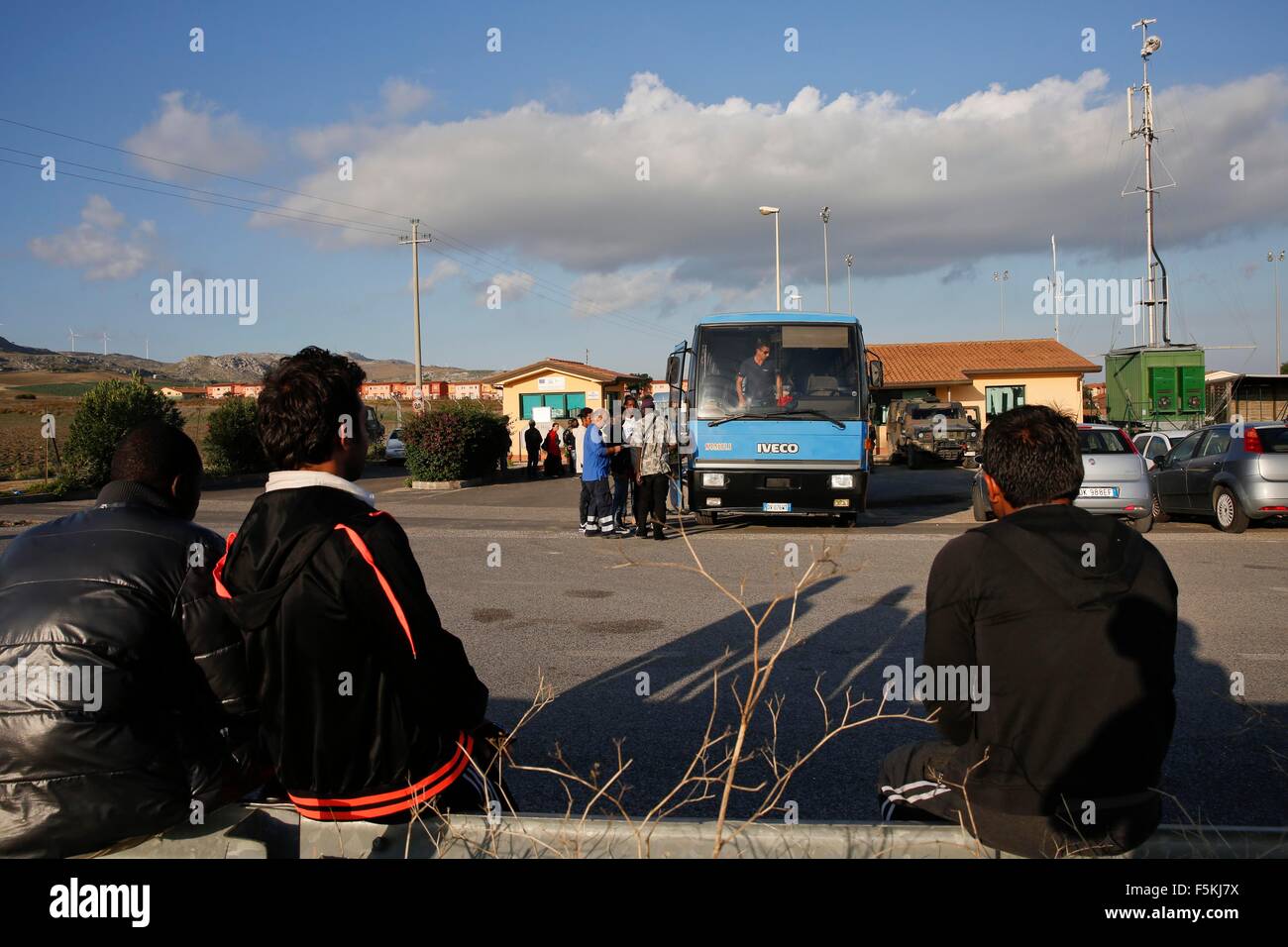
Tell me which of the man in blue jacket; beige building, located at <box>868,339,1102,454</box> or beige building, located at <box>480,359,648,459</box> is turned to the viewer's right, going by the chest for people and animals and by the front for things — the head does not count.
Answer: the man in blue jacket

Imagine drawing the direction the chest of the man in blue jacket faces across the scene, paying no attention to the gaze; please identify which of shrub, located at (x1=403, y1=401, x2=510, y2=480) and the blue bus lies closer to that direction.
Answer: the blue bus

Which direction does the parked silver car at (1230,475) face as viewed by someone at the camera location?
facing away from the viewer and to the left of the viewer

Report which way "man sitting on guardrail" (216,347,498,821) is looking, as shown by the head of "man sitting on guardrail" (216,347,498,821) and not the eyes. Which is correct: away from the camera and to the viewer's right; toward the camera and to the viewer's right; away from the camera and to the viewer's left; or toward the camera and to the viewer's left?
away from the camera and to the viewer's right

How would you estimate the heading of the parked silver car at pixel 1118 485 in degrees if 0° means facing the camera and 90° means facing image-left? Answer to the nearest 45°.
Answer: approximately 135°

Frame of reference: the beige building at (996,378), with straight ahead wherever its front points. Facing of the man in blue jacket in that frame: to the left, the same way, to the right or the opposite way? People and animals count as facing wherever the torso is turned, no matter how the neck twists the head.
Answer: to the left

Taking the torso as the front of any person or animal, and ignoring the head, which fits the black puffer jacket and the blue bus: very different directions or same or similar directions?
very different directions

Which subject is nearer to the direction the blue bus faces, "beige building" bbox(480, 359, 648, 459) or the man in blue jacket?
the man in blue jacket

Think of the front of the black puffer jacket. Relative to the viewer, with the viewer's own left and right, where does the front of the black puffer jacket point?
facing away from the viewer and to the right of the viewer

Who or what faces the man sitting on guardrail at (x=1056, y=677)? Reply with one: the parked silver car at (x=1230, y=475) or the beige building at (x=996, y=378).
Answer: the beige building

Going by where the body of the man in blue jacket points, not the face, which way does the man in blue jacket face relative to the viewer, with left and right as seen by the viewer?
facing to the right of the viewer

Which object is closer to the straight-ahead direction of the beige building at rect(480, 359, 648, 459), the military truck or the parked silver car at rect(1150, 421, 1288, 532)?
the parked silver car

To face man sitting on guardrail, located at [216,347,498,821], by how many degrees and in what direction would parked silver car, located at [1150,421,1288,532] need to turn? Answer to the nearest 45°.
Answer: approximately 135° to its left

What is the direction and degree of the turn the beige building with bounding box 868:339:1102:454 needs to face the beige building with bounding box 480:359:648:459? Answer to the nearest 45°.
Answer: approximately 45° to its right
